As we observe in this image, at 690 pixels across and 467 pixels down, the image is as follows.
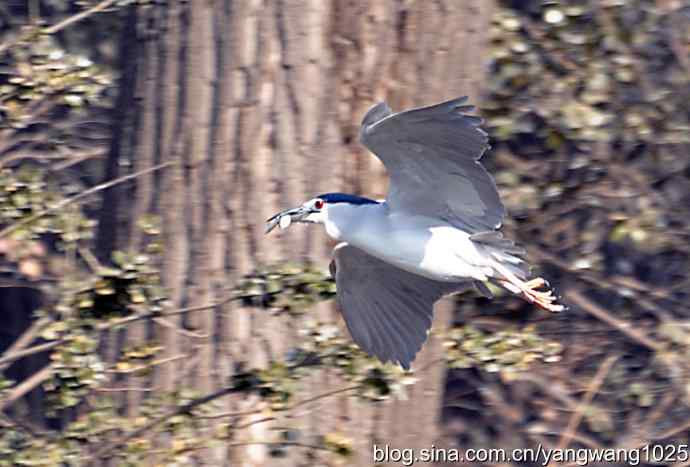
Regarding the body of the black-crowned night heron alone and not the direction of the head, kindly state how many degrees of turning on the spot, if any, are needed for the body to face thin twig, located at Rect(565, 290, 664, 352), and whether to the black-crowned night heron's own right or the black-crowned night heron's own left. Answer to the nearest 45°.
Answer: approximately 135° to the black-crowned night heron's own right

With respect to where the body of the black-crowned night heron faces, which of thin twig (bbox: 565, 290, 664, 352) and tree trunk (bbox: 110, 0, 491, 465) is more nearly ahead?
the tree trunk

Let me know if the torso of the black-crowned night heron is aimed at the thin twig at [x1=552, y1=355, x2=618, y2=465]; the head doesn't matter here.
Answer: no

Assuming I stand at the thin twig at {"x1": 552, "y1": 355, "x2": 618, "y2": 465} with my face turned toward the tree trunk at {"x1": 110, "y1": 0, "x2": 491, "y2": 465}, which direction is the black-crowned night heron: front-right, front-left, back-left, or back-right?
front-left

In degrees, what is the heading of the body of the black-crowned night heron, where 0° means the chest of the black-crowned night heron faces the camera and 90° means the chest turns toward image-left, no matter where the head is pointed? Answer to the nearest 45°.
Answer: approximately 90°

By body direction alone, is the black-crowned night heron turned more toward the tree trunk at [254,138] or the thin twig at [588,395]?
the tree trunk
